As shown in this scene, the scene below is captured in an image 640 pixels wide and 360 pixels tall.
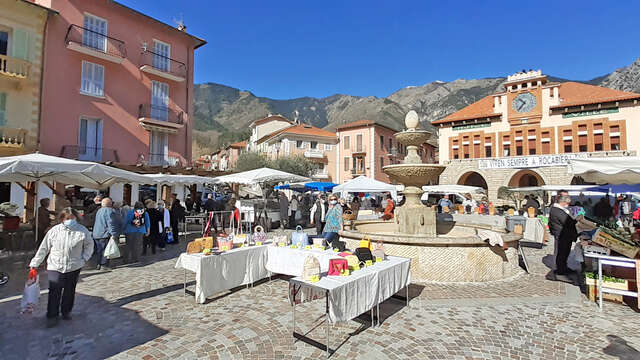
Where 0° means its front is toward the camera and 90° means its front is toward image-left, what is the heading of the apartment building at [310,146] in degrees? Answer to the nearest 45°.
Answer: approximately 0°

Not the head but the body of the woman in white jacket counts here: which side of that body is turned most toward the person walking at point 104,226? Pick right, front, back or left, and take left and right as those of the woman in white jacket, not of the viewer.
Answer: back

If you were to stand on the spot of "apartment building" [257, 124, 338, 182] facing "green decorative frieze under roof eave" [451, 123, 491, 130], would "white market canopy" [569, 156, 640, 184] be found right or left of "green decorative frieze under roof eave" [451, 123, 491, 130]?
right

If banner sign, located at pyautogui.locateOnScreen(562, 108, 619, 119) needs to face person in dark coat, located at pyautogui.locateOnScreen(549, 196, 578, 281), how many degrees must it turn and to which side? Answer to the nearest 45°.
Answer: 0° — it already faces them

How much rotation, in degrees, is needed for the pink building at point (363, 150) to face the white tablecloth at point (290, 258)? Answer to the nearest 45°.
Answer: approximately 45° to its left

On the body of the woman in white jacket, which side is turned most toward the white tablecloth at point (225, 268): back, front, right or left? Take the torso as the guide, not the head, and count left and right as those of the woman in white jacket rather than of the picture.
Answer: left

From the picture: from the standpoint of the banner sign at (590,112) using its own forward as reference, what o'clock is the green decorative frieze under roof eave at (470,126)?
the green decorative frieze under roof eave at (470,126) is roughly at 3 o'clock from the banner sign at (590,112).

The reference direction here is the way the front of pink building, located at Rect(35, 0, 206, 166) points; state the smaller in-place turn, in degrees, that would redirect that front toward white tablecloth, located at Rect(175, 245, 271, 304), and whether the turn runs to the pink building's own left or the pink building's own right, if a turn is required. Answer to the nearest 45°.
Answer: approximately 45° to the pink building's own right
